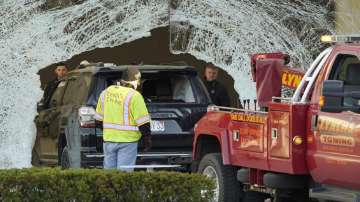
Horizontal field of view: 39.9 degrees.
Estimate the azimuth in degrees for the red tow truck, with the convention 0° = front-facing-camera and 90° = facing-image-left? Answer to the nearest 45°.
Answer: approximately 315°

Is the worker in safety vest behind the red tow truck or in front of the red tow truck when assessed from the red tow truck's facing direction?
behind

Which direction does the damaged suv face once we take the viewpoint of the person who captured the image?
facing away from the viewer and to the left of the viewer

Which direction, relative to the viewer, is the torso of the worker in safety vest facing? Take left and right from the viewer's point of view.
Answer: facing away from the viewer and to the right of the viewer

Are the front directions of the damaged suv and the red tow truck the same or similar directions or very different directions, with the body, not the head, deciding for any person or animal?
very different directions

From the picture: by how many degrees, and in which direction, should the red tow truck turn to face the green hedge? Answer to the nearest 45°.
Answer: approximately 90° to its right

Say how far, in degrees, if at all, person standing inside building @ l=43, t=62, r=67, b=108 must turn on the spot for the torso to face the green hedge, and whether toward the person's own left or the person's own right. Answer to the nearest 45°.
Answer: approximately 45° to the person's own right

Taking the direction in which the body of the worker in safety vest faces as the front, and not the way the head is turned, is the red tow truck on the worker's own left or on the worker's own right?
on the worker's own right
